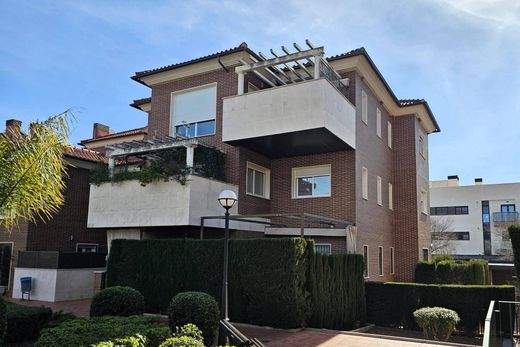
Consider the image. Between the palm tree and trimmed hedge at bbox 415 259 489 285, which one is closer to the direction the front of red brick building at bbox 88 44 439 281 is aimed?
the palm tree

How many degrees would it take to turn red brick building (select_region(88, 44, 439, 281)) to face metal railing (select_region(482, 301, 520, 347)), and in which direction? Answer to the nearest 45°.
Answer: approximately 90° to its left

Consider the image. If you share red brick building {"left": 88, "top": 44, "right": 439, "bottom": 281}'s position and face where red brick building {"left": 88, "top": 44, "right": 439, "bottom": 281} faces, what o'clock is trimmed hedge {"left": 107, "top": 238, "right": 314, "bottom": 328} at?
The trimmed hedge is roughly at 11 o'clock from the red brick building.

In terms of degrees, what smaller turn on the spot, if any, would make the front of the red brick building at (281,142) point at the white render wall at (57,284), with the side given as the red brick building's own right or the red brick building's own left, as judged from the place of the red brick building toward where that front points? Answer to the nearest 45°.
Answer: approximately 45° to the red brick building's own right

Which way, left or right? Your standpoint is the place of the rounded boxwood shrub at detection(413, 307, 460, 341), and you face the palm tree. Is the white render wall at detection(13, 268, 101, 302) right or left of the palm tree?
right

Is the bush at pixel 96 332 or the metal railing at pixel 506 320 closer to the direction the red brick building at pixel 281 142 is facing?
the bush

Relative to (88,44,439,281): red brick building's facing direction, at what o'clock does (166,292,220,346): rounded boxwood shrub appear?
The rounded boxwood shrub is roughly at 11 o'clock from the red brick building.

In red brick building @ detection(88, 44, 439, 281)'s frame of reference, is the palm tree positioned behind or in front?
in front

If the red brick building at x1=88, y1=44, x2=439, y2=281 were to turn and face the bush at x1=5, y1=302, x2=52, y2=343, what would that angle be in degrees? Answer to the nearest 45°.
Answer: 0° — it already faces it

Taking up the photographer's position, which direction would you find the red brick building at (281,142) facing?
facing the viewer and to the left of the viewer

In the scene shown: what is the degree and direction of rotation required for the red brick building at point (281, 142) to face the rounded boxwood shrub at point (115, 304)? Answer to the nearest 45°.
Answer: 0° — it already faces it
